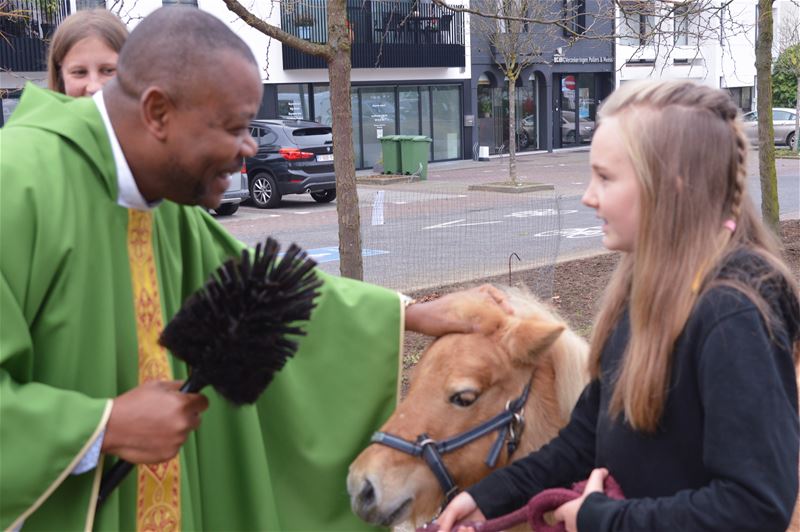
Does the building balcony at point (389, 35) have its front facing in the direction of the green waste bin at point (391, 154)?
yes

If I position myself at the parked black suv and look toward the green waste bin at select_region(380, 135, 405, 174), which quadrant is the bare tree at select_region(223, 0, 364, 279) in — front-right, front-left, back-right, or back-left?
back-right

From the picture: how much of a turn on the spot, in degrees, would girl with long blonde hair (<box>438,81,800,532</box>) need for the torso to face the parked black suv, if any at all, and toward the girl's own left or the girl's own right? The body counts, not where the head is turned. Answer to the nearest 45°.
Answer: approximately 90° to the girl's own right

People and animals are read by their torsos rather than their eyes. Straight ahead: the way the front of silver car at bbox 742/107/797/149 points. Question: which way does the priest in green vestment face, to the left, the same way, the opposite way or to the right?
the opposite way

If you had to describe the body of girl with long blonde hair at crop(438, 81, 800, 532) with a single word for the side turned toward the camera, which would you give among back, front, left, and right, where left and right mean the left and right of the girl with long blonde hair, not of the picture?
left

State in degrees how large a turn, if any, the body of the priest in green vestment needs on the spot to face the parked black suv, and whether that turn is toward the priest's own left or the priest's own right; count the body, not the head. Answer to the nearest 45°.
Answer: approximately 135° to the priest's own left

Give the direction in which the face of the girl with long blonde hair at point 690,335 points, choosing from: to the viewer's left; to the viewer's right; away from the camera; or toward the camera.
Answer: to the viewer's left

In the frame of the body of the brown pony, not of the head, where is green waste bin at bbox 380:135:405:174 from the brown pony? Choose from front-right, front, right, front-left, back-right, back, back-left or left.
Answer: back-right

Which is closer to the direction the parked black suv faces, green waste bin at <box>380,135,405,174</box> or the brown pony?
the green waste bin

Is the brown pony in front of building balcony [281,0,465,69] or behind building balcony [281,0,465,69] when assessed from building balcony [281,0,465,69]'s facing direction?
in front

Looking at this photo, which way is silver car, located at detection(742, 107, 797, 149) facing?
to the viewer's left

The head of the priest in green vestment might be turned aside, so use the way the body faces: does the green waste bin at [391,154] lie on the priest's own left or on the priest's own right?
on the priest's own left

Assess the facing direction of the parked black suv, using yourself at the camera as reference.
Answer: facing away from the viewer and to the left of the viewer
